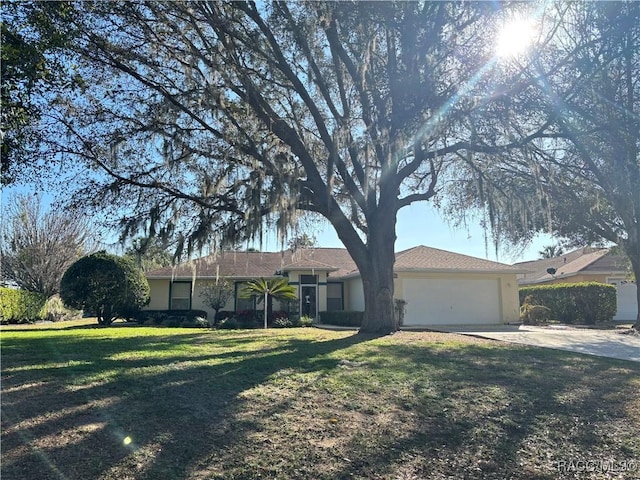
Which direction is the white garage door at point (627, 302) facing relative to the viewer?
toward the camera

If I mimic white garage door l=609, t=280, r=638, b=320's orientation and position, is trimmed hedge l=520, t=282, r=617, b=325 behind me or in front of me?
in front

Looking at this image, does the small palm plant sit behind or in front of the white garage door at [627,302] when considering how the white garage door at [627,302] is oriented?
in front

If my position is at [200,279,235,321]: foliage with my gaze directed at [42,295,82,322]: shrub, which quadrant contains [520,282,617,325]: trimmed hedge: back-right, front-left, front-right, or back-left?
back-right

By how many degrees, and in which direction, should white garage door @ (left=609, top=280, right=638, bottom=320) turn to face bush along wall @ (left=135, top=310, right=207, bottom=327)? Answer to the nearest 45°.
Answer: approximately 45° to its right

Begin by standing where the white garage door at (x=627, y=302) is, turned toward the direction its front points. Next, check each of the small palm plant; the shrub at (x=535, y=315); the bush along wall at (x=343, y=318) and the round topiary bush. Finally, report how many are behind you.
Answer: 0

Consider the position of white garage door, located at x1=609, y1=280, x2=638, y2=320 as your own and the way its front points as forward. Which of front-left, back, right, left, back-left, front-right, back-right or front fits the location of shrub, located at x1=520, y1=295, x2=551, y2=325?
front-right

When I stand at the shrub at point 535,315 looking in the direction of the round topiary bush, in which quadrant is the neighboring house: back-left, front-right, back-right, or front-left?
back-right

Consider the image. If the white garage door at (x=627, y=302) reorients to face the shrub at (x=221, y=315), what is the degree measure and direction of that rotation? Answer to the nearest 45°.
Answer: approximately 45° to its right

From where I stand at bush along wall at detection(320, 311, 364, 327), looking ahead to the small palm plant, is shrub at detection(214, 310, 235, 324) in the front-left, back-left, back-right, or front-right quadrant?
front-right

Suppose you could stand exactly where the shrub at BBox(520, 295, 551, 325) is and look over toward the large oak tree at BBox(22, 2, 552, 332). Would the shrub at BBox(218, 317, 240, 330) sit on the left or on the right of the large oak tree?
right

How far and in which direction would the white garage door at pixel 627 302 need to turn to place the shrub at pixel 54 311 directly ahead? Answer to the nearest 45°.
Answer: approximately 45° to its right

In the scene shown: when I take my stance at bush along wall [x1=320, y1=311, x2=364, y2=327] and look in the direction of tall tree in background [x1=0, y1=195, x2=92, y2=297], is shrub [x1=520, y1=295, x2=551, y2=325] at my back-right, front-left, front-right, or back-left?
back-right

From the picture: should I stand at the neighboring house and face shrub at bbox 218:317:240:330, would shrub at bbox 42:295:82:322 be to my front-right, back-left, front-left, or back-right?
front-right

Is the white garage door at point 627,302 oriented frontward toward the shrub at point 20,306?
no

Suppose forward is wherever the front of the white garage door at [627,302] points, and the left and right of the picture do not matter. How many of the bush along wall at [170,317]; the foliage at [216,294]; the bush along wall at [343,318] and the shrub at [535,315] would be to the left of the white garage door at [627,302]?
0
